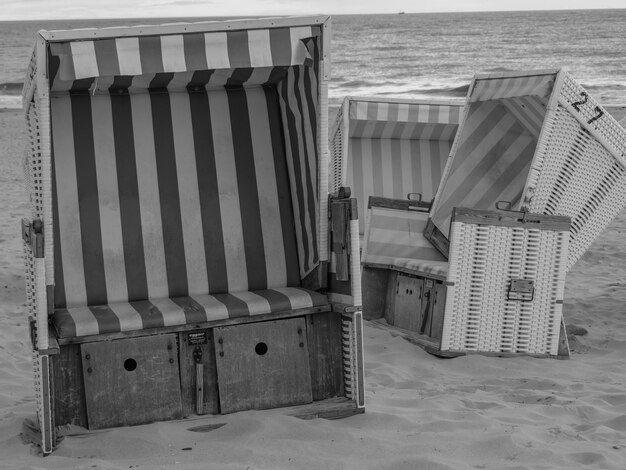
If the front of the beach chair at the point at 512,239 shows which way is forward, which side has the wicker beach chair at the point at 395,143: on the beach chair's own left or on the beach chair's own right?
on the beach chair's own right

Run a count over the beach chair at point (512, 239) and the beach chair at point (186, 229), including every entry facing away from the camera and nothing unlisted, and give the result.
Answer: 0

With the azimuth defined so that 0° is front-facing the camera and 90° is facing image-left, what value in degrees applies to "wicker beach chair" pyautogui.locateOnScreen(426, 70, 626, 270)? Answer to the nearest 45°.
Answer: approximately 45°

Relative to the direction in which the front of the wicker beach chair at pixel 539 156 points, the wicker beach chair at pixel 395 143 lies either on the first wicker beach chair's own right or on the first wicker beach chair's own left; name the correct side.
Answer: on the first wicker beach chair's own right

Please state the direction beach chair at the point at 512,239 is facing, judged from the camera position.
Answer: facing the viewer and to the left of the viewer

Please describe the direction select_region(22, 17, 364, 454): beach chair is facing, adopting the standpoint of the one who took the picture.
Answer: facing the viewer

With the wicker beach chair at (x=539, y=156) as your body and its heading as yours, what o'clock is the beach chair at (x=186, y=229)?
The beach chair is roughly at 12 o'clock from the wicker beach chair.

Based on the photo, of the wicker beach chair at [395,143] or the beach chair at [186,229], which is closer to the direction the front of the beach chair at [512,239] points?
the beach chair

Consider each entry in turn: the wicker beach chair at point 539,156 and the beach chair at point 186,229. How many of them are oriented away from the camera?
0

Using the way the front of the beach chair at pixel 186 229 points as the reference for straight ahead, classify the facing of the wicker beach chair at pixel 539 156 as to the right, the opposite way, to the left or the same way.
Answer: to the right

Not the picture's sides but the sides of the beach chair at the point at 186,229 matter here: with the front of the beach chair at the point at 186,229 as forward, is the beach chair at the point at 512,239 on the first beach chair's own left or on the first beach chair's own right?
on the first beach chair's own left
